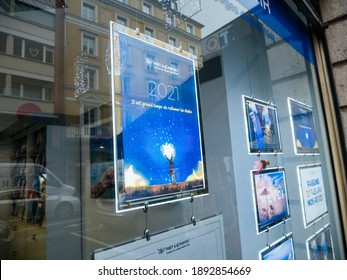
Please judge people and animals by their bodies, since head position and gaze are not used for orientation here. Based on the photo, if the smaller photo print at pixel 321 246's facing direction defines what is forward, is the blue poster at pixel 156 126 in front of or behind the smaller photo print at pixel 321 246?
in front
